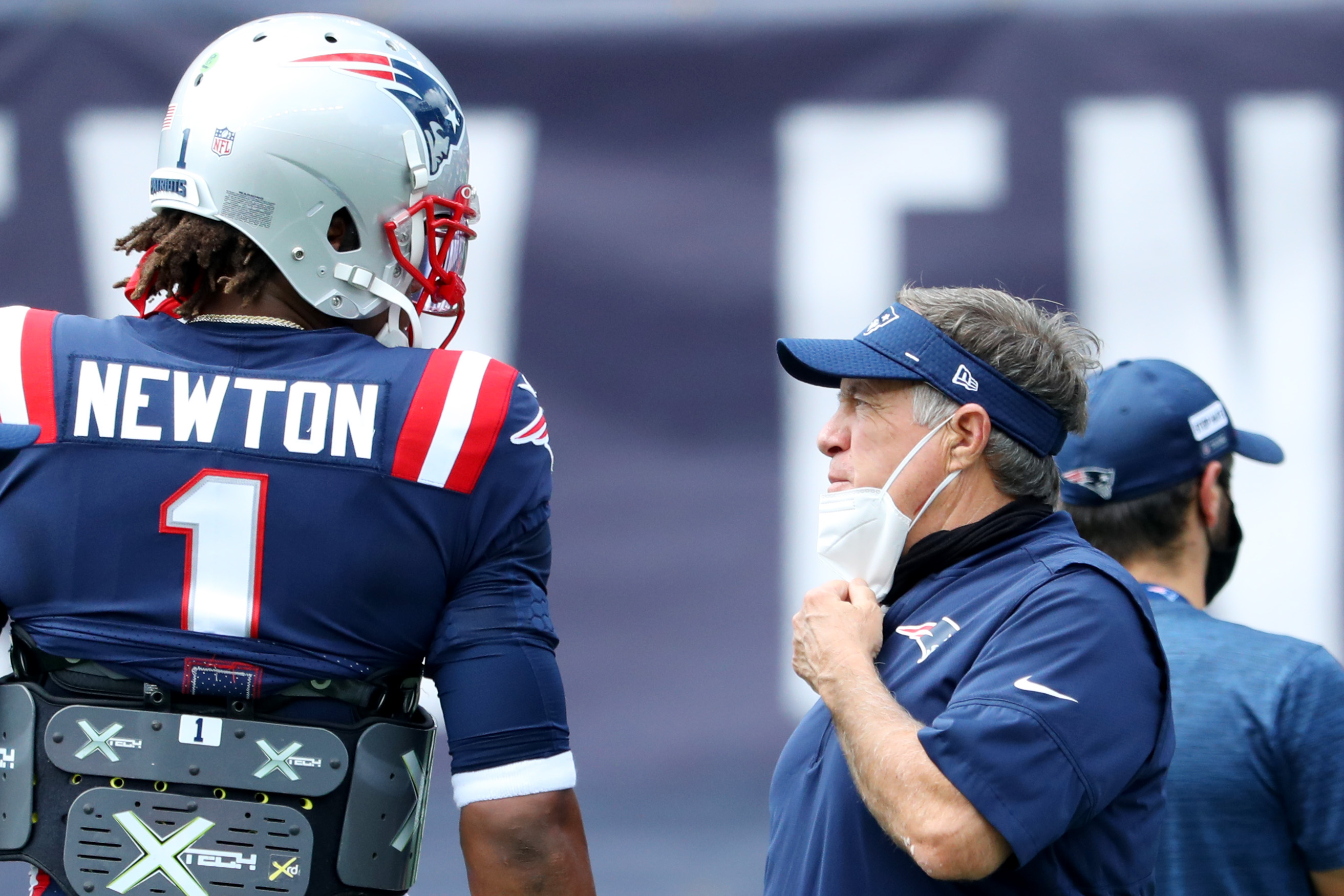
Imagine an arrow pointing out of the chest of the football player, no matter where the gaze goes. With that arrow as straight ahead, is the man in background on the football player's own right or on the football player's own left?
on the football player's own right

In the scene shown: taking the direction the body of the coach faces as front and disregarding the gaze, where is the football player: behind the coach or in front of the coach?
in front

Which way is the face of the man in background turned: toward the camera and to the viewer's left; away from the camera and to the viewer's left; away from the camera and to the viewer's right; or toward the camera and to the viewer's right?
away from the camera and to the viewer's right

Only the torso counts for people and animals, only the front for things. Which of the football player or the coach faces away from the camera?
the football player

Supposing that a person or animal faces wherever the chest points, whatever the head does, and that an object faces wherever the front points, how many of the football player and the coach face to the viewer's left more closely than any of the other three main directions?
1

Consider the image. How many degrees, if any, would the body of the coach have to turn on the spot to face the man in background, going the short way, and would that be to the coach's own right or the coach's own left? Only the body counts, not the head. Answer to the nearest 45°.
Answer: approximately 135° to the coach's own right

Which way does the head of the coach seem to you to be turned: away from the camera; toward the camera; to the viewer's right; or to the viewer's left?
to the viewer's left

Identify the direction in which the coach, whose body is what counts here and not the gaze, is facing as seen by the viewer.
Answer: to the viewer's left

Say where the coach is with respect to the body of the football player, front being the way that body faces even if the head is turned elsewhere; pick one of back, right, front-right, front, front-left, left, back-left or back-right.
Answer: right

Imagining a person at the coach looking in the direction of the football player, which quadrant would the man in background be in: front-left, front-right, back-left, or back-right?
back-right

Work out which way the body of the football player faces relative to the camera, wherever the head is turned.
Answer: away from the camera

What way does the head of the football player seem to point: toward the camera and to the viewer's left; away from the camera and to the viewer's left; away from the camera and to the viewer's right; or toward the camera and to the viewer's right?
away from the camera and to the viewer's right

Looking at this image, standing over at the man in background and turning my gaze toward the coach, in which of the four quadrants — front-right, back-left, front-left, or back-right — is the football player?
front-right
